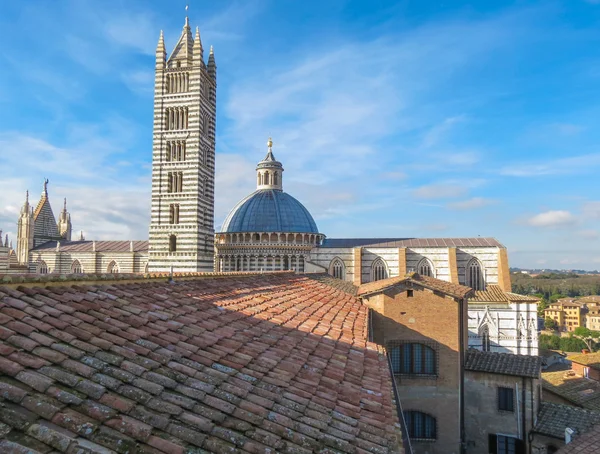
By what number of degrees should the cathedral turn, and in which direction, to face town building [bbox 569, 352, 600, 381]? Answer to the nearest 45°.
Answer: approximately 180°

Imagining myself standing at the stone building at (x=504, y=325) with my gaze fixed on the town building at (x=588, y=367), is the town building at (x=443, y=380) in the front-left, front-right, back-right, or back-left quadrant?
back-right

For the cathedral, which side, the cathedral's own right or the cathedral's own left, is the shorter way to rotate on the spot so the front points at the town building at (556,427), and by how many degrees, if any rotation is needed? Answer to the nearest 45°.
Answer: approximately 135° to the cathedral's own left

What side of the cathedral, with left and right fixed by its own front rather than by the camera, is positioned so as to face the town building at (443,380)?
left

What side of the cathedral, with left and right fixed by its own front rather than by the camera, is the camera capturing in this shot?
left

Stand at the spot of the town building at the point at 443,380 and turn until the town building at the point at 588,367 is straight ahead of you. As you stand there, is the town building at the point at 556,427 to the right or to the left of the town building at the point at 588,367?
right

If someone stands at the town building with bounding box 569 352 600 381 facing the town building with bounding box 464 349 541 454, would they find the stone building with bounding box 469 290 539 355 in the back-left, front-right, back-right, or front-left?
front-right

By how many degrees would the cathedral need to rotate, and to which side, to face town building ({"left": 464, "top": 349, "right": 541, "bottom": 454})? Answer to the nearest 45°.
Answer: approximately 135° to its left
